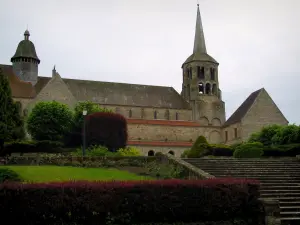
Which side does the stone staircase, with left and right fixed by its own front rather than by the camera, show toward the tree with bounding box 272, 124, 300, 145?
back

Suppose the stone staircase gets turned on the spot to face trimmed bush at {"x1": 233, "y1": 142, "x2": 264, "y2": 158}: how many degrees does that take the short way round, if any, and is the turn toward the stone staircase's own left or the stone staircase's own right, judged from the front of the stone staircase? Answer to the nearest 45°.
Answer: approximately 180°

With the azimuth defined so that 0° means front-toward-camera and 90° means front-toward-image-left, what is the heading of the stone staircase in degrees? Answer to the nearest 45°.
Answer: approximately 0°

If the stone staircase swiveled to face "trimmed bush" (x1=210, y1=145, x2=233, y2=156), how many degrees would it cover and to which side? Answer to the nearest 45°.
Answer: approximately 180°

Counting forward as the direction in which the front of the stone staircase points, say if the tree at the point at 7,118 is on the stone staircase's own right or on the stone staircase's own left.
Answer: on the stone staircase's own right

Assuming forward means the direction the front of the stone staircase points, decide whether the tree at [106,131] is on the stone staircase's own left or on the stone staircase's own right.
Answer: on the stone staircase's own right

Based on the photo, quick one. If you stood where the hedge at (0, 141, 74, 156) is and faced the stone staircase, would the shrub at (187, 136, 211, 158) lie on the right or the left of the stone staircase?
left

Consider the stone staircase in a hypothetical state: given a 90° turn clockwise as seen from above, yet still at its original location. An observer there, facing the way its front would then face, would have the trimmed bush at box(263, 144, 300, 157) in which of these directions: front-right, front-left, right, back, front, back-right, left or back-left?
right

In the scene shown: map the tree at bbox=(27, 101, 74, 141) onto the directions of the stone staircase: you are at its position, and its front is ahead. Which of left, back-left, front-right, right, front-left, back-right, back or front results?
back-right

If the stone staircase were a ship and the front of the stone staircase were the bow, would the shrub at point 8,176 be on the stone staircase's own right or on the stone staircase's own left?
on the stone staircase's own right

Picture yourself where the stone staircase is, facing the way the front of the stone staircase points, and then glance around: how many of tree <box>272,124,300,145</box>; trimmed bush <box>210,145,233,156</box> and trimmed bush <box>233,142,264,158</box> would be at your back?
3

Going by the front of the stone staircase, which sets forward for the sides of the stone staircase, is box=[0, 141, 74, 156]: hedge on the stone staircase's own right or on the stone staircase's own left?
on the stone staircase's own right

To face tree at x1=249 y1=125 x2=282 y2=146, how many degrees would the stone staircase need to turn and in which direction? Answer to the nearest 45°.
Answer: approximately 180°

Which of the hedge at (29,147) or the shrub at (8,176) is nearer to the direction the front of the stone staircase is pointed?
the shrub
